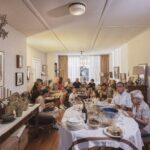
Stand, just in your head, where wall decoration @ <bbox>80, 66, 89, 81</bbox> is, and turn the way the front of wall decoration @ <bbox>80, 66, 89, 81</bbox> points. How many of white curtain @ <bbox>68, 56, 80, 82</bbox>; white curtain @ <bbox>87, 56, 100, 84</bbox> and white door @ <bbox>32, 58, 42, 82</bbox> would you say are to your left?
1

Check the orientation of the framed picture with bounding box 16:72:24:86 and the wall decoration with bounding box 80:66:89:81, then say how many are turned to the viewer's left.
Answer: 0

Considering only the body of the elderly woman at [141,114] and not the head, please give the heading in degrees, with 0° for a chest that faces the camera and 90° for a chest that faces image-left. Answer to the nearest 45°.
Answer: approximately 45°

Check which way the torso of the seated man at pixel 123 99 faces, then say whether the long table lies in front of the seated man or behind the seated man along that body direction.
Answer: in front

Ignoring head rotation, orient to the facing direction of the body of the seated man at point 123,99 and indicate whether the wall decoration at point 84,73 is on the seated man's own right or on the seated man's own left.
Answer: on the seated man's own right

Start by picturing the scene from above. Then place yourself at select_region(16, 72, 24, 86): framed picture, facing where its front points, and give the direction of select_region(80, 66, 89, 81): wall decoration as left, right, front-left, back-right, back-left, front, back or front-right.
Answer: left

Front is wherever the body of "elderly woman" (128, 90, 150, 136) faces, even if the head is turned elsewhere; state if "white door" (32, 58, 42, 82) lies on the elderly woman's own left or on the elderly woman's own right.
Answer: on the elderly woman's own right

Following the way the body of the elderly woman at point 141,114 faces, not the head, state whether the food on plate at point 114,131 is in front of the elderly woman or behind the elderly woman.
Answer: in front

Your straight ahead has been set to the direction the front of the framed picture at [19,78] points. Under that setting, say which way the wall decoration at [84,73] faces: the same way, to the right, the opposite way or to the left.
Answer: to the right

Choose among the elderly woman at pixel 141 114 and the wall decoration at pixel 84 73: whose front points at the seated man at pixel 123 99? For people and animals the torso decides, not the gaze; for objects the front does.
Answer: the wall decoration

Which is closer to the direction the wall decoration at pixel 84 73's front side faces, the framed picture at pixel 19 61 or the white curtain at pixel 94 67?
the framed picture

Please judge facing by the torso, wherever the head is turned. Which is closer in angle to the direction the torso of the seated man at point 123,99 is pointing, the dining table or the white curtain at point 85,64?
the dining table

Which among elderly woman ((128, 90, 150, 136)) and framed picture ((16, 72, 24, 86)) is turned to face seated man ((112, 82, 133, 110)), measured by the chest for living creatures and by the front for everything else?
the framed picture
